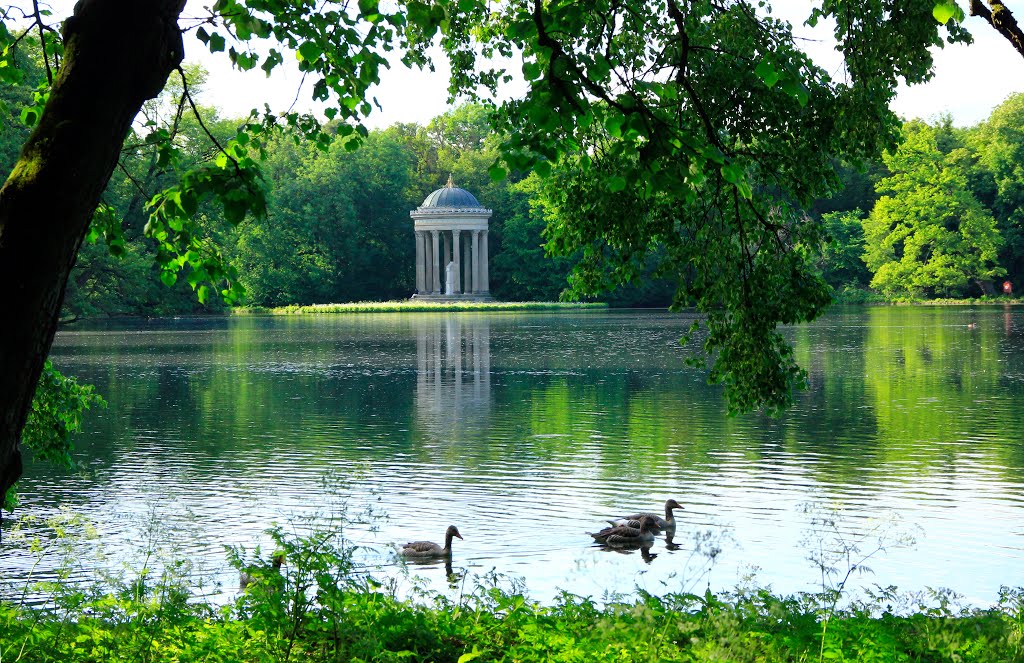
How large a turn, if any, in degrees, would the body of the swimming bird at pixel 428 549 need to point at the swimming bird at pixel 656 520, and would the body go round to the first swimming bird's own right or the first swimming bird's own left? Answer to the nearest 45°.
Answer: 0° — it already faces it

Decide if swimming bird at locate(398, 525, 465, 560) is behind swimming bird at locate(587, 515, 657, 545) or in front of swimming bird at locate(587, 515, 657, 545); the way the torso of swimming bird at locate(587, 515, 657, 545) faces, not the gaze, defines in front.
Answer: behind

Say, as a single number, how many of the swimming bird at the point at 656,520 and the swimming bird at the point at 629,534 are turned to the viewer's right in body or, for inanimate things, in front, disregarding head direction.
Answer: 2

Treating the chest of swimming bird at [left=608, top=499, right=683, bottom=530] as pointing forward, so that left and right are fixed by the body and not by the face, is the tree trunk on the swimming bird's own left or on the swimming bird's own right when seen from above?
on the swimming bird's own right

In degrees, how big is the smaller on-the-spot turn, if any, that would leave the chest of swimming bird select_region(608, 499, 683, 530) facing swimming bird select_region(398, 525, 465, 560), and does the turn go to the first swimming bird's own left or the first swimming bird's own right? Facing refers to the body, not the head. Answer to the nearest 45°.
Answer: approximately 135° to the first swimming bird's own right

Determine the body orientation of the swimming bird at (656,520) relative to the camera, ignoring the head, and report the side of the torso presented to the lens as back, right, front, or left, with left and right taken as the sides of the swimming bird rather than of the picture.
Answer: right

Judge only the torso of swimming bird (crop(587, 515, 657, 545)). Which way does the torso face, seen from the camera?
to the viewer's right

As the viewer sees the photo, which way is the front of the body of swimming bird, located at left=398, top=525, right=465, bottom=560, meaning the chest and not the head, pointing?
to the viewer's right
